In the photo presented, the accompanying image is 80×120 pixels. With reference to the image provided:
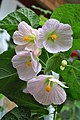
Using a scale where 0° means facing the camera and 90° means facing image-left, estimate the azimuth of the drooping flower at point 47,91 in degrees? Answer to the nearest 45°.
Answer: approximately 0°
